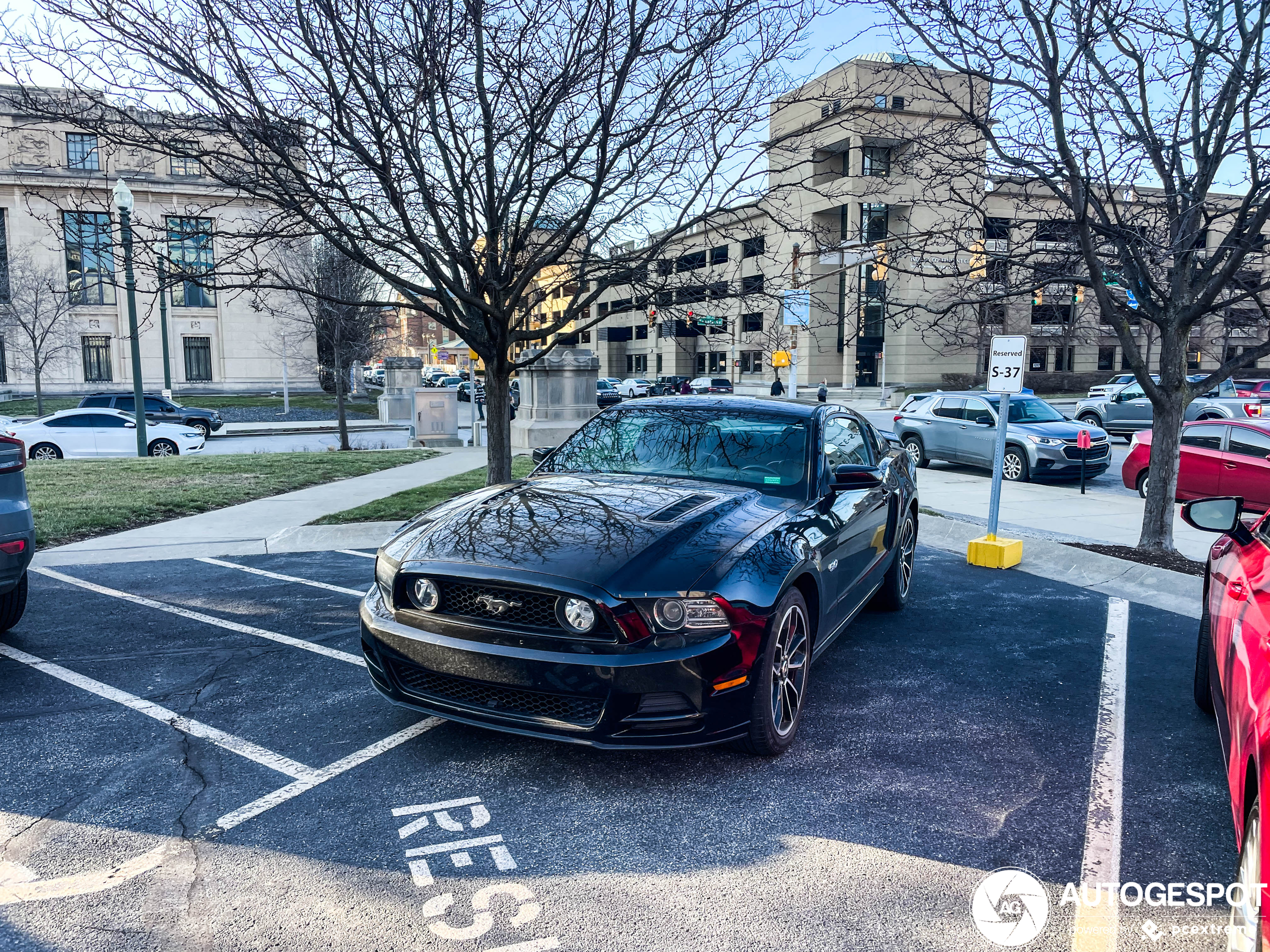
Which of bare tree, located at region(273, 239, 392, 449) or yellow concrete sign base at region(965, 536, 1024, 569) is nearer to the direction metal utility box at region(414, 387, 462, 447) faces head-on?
the yellow concrete sign base

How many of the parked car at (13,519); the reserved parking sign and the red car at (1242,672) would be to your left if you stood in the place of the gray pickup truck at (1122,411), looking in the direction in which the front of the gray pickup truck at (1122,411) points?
3

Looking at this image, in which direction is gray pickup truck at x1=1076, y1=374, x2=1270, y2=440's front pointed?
to the viewer's left

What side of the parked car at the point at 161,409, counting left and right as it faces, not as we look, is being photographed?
right

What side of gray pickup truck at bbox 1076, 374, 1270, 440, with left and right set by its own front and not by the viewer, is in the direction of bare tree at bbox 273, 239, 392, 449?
front

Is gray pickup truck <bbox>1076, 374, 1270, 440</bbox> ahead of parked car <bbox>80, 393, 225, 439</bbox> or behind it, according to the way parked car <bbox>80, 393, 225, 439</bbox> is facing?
ahead

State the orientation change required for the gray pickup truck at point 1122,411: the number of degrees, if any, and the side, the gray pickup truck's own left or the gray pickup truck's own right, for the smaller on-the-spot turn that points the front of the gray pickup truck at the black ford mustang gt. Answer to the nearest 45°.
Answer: approximately 90° to the gray pickup truck's own left

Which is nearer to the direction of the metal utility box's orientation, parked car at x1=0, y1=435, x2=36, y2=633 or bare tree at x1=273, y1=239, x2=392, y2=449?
the parked car

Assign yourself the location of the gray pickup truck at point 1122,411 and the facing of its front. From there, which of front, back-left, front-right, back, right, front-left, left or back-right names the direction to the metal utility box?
front-left

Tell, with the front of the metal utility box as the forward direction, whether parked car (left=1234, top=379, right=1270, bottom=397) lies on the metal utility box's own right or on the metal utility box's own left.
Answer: on the metal utility box's own left

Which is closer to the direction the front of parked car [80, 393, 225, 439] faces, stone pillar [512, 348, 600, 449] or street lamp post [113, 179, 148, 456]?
the stone pillar

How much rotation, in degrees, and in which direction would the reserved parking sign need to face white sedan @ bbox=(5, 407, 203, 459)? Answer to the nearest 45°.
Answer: approximately 90° to its right

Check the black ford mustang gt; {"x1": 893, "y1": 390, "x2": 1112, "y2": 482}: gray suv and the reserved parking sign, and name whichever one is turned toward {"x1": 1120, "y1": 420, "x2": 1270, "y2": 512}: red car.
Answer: the gray suv

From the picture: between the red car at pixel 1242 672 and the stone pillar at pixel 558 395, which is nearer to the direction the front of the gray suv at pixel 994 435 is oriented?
the red car

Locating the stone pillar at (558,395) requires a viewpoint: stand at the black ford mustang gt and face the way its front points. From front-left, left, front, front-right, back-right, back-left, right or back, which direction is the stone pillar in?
back-right

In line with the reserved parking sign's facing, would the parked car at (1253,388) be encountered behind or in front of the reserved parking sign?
behind
